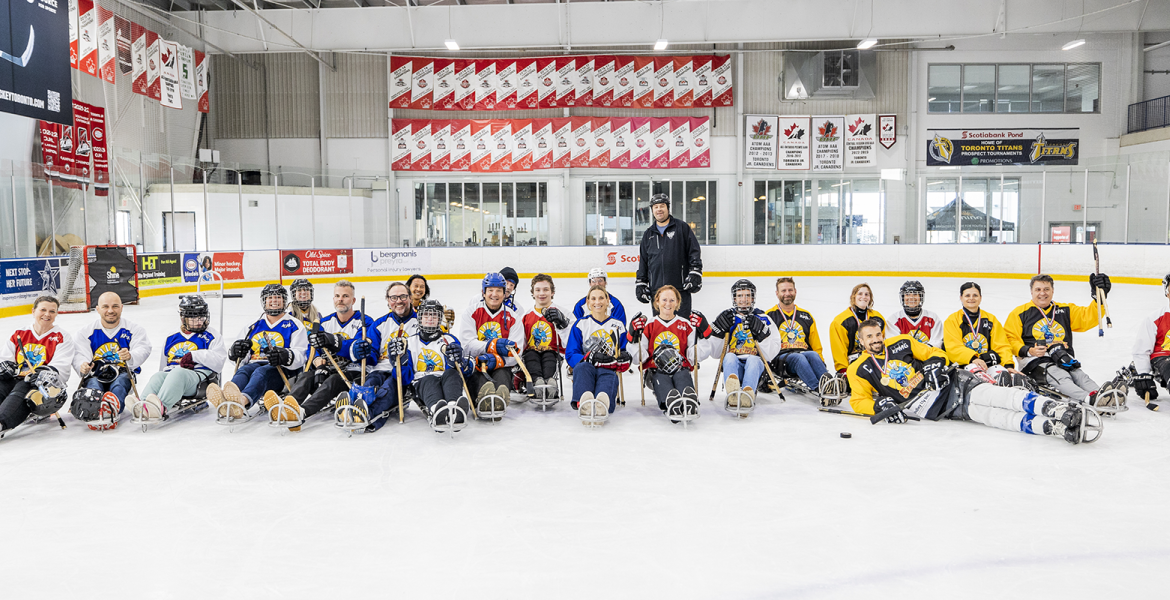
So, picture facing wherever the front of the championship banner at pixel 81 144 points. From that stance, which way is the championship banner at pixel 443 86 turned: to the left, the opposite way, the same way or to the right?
to the right

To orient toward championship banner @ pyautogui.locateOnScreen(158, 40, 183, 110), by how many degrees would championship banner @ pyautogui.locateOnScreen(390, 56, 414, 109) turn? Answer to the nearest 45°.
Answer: approximately 45° to its right

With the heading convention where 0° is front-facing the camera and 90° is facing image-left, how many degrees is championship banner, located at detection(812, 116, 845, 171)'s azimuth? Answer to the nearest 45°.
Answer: approximately 0°

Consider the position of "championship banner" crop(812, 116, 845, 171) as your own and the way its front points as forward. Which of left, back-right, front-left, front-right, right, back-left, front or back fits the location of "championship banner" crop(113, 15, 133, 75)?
front-right

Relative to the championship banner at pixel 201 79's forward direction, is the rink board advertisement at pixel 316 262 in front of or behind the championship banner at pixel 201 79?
in front

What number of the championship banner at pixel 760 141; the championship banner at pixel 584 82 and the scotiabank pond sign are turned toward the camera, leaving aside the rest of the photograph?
3

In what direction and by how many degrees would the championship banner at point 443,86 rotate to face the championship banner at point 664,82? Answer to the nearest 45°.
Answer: approximately 90° to its left

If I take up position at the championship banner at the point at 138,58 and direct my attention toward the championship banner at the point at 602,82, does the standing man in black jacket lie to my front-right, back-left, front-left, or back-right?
front-right

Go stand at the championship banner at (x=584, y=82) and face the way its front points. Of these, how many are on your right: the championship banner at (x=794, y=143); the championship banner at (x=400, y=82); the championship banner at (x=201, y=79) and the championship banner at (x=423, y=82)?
3

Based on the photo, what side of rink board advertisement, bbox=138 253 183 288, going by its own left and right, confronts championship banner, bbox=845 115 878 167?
left

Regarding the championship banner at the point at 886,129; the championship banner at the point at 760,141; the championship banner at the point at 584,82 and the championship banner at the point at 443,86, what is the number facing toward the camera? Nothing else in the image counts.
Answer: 4

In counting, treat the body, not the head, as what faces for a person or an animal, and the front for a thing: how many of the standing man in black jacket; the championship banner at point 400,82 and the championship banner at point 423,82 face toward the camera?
3

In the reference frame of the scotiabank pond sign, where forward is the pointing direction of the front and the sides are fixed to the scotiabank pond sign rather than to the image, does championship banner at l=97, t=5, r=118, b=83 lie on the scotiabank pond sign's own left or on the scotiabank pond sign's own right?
on the scotiabank pond sign's own right

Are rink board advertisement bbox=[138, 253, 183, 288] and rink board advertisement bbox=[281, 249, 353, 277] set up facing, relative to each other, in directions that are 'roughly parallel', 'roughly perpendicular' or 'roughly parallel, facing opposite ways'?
roughly parallel

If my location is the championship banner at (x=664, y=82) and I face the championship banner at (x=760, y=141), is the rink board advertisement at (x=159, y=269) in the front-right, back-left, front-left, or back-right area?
back-right

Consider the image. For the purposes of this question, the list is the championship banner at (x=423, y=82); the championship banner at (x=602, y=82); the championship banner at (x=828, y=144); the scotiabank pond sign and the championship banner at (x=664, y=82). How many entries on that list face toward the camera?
5

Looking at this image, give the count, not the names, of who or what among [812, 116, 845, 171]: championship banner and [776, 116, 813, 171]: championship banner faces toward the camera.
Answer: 2

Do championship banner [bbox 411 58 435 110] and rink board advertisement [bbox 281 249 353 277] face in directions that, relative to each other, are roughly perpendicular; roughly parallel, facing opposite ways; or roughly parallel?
roughly parallel

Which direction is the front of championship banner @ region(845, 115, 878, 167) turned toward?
toward the camera

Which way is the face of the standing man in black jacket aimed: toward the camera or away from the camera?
toward the camera
